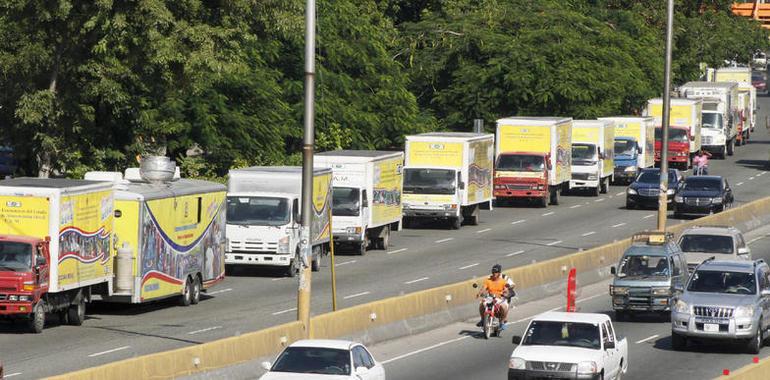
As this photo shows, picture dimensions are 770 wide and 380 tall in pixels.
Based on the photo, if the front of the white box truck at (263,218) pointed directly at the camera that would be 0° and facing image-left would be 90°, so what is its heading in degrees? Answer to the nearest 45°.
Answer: approximately 0°

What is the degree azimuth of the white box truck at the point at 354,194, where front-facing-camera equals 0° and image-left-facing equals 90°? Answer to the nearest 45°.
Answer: approximately 45°

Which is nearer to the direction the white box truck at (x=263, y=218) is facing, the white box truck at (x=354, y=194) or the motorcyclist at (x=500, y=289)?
the motorcyclist

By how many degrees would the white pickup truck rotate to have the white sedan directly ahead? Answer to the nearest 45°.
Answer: approximately 45° to its right

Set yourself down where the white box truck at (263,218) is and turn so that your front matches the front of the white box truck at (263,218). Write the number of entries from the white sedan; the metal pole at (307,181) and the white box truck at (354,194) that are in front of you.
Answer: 2

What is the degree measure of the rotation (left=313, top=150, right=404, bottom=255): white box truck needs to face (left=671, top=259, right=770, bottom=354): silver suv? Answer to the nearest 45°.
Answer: approximately 90° to its left

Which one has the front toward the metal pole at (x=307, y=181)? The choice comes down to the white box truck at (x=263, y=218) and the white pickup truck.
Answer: the white box truck

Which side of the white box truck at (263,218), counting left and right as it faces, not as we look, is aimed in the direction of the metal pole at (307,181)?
front

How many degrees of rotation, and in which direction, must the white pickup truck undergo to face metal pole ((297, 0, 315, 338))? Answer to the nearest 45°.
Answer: approximately 90° to its right

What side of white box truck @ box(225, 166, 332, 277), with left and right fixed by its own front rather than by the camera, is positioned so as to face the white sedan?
front

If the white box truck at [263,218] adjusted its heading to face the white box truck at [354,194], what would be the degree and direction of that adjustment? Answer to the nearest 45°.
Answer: approximately 135° to its left

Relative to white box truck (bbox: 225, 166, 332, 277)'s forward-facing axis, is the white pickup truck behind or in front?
in front

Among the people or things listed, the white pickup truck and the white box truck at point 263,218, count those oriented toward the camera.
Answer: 2
